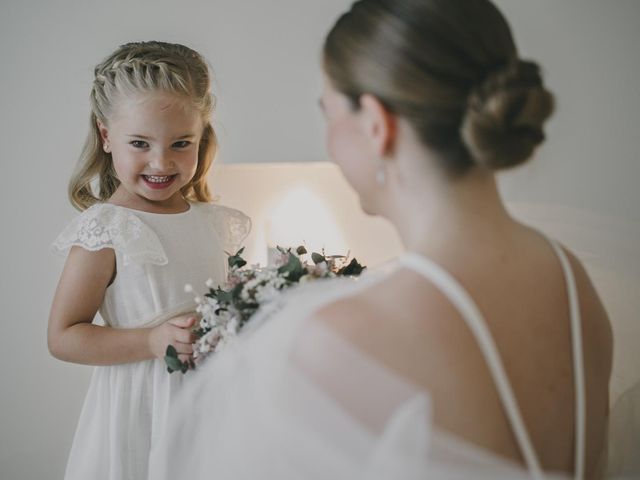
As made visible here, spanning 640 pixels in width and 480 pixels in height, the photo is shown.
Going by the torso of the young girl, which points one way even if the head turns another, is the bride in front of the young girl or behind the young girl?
in front

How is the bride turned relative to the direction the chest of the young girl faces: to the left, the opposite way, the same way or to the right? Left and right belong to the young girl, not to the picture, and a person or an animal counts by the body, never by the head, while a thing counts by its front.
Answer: the opposite way

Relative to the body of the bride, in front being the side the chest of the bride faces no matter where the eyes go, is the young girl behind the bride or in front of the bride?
in front

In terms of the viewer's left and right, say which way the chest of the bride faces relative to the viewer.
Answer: facing away from the viewer and to the left of the viewer

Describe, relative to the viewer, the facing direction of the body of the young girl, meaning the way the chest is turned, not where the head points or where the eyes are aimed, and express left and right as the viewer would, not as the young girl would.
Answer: facing the viewer and to the right of the viewer

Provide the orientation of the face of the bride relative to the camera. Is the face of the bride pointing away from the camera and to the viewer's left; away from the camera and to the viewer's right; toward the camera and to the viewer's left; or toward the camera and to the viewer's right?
away from the camera and to the viewer's left

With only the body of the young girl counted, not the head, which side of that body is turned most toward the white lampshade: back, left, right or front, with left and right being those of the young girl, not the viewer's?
left

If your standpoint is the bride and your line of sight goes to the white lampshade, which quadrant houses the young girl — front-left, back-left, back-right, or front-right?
front-left

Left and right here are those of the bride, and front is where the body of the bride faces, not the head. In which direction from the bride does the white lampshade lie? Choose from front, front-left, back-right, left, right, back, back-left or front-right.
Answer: front-right
